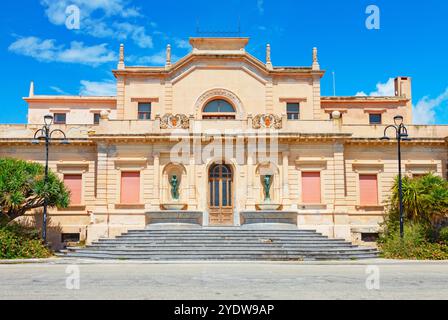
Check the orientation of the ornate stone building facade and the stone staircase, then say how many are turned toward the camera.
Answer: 2

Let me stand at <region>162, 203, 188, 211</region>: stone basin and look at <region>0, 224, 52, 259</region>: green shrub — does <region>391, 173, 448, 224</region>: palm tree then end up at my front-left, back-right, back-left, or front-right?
back-left

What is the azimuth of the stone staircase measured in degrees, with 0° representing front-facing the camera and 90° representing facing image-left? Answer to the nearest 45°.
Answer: approximately 0°

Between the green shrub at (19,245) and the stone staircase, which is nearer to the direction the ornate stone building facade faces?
the stone staircase

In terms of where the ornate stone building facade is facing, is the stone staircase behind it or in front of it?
in front

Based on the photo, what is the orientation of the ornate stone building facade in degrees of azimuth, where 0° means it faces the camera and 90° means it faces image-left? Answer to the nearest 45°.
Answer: approximately 0°

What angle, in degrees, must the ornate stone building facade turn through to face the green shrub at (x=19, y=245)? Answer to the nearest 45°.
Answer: approximately 45° to its right

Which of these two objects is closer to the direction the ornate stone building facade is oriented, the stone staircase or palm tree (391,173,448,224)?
the stone staircase

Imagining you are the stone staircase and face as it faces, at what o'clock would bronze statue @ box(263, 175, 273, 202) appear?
The bronze statue is roughly at 7 o'clock from the stone staircase.

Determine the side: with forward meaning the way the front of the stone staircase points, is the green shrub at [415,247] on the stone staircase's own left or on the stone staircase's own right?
on the stone staircase's own left

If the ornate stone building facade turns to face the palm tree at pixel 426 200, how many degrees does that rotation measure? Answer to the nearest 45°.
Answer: approximately 90° to its left

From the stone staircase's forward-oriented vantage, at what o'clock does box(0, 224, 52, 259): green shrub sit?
The green shrub is roughly at 3 o'clock from the stone staircase.

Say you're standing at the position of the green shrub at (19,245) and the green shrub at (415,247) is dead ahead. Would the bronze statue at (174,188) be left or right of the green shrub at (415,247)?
left

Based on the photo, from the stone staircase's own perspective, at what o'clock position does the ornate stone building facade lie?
The ornate stone building facade is roughly at 6 o'clock from the stone staircase.
